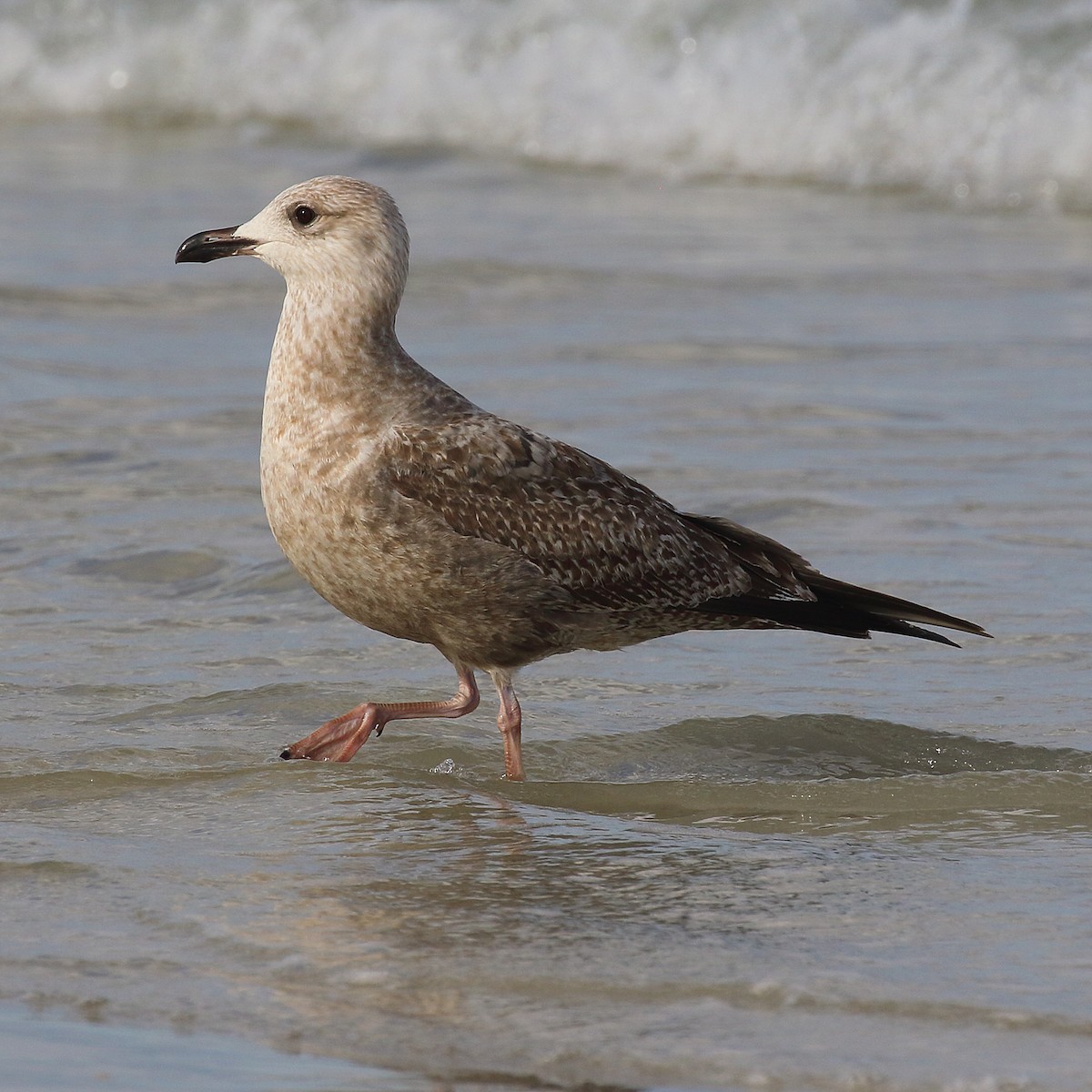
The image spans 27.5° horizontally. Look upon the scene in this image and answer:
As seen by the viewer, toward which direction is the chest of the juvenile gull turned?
to the viewer's left
